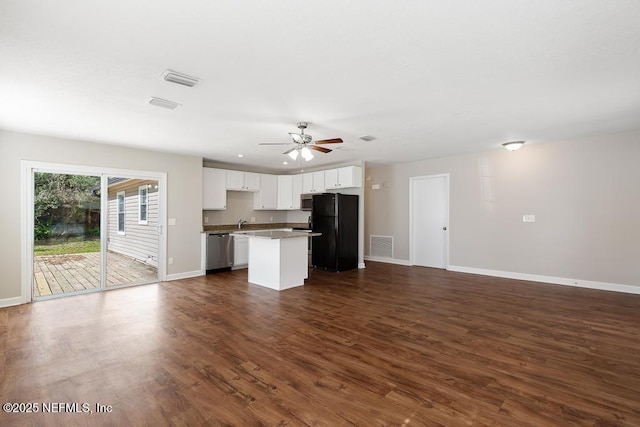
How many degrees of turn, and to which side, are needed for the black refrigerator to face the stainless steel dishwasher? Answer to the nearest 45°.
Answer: approximately 45° to its right

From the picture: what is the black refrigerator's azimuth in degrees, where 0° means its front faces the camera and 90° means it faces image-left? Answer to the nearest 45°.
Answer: approximately 45°

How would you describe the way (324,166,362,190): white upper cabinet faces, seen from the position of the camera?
facing the viewer and to the left of the viewer

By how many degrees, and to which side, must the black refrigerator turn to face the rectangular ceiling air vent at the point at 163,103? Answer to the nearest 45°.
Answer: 0° — it already faces it

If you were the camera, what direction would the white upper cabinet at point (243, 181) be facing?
facing the viewer and to the right of the viewer

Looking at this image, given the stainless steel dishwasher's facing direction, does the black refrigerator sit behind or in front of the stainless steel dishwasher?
in front

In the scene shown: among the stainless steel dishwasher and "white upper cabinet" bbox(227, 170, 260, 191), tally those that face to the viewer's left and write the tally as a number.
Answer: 0

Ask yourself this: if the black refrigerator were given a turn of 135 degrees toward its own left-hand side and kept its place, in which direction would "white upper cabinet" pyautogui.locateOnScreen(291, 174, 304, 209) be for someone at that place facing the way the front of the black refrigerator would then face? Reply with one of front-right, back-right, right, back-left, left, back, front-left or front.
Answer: back-left

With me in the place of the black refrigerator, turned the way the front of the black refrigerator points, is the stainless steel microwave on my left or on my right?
on my right

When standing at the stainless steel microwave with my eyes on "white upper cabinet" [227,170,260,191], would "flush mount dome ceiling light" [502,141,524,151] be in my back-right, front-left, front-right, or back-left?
back-left

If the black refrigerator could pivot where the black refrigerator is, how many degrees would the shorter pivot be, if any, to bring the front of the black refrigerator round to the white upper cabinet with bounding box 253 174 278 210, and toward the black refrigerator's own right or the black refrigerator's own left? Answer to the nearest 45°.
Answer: approximately 90° to the black refrigerator's own right
